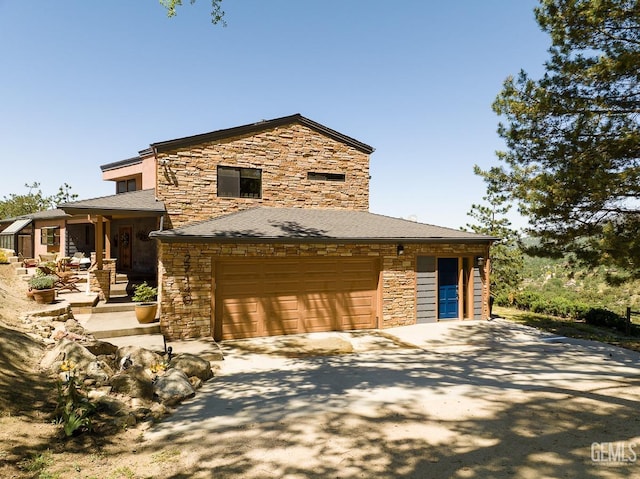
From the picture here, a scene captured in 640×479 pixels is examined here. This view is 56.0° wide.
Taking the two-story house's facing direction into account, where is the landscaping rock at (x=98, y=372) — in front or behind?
in front

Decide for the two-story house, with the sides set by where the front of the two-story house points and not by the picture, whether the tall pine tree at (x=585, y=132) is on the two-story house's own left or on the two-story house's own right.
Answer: on the two-story house's own left

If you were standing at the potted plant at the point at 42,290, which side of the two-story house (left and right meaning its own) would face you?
right

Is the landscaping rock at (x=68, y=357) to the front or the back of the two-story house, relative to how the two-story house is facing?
to the front

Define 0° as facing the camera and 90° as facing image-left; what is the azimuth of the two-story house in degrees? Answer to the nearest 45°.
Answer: approximately 0°

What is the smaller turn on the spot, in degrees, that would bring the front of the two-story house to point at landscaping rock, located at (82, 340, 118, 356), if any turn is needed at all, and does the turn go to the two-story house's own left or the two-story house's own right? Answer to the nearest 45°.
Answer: approximately 45° to the two-story house's own right
